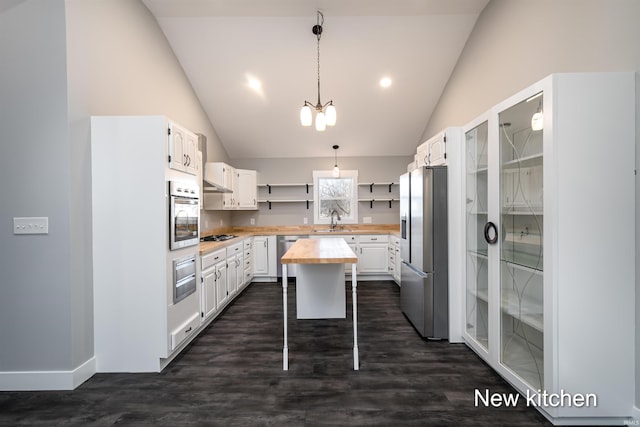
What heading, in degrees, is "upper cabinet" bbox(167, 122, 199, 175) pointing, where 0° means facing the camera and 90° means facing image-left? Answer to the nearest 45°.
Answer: approximately 315°

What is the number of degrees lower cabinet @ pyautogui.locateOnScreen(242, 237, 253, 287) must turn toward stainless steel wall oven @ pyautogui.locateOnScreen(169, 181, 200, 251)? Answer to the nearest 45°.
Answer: approximately 90° to its right

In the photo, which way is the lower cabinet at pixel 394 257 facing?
to the viewer's left

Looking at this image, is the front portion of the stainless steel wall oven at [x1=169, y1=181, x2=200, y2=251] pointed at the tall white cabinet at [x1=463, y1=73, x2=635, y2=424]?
yes

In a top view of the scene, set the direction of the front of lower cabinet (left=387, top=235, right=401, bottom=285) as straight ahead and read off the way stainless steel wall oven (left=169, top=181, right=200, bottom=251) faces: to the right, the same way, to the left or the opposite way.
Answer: the opposite way

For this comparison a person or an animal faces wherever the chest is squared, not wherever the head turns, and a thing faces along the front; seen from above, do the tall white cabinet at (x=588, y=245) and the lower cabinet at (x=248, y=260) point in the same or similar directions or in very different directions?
very different directions

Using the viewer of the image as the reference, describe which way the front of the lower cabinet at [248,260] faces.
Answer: facing to the right of the viewer

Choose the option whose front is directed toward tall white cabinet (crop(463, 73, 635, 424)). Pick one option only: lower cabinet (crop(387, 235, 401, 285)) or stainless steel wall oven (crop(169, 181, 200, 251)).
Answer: the stainless steel wall oven
